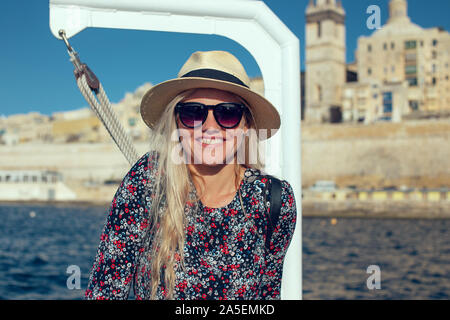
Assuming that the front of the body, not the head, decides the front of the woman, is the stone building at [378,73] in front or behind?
behind

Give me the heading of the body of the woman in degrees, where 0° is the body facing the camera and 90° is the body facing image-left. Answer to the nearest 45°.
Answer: approximately 0°

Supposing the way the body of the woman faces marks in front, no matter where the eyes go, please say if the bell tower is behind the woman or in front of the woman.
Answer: behind
